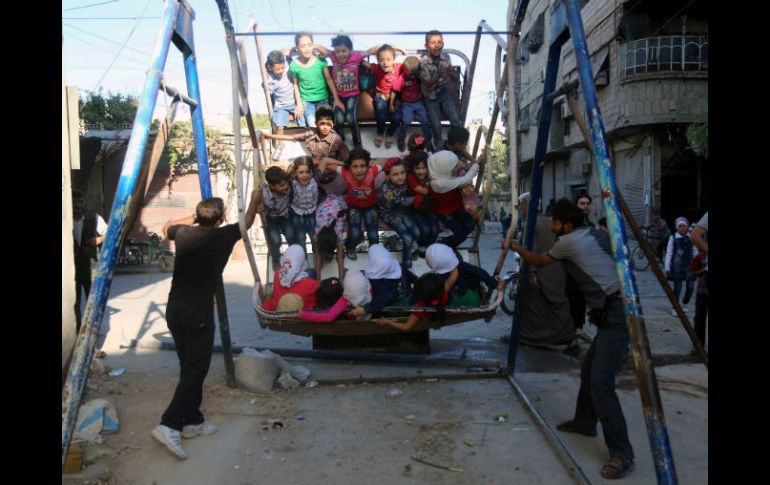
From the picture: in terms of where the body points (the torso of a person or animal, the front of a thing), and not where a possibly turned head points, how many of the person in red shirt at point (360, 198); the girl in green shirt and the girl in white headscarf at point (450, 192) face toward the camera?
2

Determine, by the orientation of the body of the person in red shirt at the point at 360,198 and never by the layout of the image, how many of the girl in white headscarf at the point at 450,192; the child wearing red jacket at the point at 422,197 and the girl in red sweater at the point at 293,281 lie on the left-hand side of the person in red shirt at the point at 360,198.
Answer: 2

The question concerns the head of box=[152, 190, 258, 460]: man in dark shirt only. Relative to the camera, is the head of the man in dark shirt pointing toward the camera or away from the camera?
away from the camera

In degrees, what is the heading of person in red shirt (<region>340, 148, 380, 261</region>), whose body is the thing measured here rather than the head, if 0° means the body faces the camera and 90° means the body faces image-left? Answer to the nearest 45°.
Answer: approximately 0°

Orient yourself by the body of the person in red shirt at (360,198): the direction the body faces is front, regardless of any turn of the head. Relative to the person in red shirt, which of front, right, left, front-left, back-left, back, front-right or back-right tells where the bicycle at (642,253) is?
back-left
